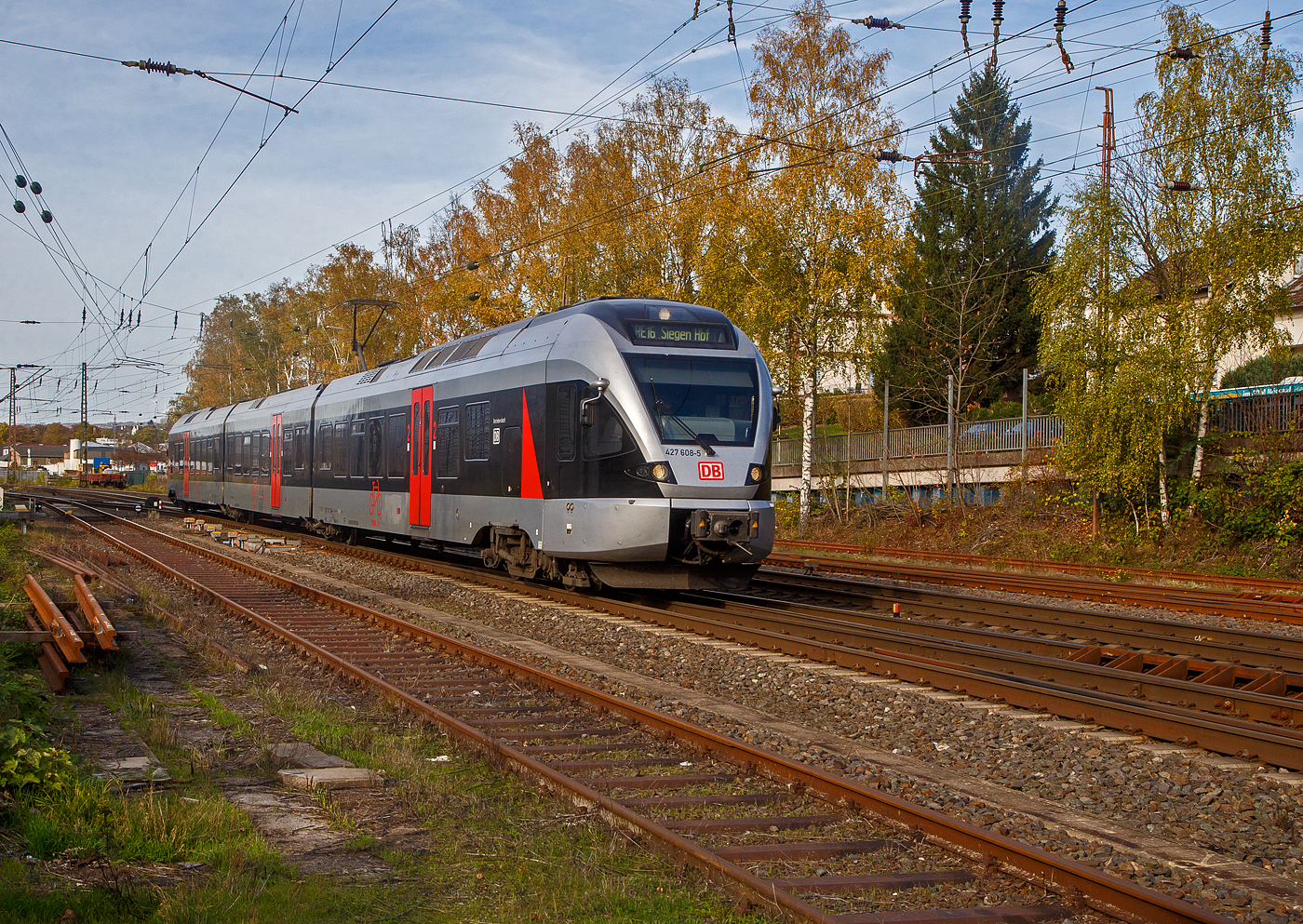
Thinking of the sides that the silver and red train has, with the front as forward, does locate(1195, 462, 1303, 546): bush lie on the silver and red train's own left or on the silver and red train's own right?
on the silver and red train's own left

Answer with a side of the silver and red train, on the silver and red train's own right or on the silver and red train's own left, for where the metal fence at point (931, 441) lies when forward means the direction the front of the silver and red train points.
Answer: on the silver and red train's own left

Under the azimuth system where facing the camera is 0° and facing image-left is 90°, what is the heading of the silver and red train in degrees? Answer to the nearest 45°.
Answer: approximately 315°

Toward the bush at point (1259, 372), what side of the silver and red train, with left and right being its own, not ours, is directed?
left

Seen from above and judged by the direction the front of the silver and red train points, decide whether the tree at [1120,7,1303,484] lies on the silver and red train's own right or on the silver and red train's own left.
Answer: on the silver and red train's own left

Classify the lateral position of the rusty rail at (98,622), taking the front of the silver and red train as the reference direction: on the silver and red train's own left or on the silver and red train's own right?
on the silver and red train's own right

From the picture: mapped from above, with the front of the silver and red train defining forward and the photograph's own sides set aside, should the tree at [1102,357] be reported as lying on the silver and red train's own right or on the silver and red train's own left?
on the silver and red train's own left

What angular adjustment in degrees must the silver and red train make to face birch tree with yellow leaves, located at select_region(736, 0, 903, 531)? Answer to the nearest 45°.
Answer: approximately 90° to its left

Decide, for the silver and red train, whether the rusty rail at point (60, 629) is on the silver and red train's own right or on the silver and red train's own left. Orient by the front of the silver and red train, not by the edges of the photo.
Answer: on the silver and red train's own right
